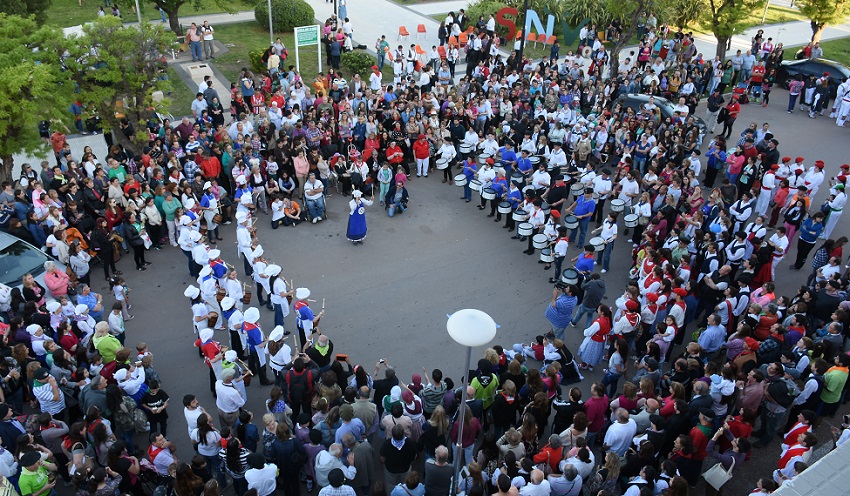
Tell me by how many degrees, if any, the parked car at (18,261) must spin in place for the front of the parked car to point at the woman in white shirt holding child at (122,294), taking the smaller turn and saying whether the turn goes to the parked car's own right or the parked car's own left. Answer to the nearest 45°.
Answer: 0° — it already faces them

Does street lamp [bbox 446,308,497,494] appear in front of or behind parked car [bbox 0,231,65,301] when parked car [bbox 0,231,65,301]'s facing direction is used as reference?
in front

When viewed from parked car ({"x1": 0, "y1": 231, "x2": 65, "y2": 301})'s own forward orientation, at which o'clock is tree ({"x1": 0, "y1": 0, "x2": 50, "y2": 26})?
The tree is roughly at 8 o'clock from the parked car.

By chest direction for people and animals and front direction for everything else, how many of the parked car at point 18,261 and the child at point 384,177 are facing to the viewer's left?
0

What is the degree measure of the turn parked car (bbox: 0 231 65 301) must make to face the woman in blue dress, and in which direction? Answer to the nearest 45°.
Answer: approximately 45° to its left

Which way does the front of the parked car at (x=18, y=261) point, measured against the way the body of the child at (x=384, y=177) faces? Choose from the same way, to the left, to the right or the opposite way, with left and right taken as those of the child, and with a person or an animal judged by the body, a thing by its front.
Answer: to the left

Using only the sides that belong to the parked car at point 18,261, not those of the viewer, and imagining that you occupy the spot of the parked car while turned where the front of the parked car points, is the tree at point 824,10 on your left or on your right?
on your left

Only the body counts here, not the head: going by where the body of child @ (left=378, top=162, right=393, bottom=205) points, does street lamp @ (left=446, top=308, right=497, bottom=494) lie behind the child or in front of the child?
in front

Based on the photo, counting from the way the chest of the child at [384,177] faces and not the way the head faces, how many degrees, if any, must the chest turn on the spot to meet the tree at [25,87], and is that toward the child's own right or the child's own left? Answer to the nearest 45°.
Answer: approximately 90° to the child's own right

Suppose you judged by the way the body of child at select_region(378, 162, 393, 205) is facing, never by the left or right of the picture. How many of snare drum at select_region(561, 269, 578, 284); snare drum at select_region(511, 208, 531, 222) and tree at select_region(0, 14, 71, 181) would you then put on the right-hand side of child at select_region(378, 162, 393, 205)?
1

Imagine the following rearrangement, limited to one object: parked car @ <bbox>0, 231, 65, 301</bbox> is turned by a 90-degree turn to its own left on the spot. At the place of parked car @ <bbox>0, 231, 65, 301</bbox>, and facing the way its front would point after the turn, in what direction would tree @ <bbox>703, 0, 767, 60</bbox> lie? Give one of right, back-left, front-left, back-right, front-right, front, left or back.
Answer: front-right

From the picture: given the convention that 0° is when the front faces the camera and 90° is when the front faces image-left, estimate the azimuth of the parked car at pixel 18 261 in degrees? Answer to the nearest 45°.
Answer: approximately 315°

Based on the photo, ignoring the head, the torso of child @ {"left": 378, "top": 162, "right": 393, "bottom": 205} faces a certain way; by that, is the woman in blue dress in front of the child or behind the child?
in front

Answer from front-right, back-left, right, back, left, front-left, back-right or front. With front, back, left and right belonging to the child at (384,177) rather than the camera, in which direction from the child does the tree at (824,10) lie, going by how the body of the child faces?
back-left

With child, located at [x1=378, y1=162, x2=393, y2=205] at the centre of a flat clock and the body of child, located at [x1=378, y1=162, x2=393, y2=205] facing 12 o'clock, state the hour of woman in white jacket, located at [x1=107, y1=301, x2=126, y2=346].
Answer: woman in white jacket, located at [x1=107, y1=301, x2=126, y2=346] is roughly at 1 o'clock from child, located at [x1=378, y1=162, x2=393, y2=205].

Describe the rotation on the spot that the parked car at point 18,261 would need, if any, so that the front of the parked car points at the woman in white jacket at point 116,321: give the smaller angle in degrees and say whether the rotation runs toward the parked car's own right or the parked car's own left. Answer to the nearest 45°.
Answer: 0° — it already faces them
